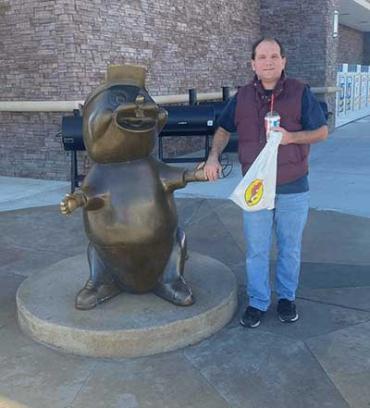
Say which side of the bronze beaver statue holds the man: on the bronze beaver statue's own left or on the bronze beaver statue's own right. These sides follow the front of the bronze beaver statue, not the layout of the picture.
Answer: on the bronze beaver statue's own left

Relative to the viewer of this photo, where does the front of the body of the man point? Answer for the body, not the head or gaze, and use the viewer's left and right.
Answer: facing the viewer

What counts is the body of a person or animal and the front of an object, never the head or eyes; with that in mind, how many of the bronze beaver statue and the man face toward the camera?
2

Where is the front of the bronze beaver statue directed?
toward the camera

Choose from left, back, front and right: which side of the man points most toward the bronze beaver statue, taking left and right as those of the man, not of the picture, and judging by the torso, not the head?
right
